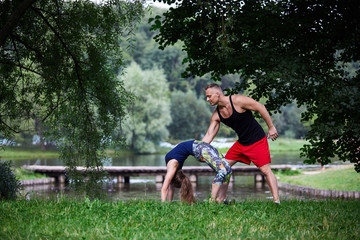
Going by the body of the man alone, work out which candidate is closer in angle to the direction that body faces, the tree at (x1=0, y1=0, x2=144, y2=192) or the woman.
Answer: the woman

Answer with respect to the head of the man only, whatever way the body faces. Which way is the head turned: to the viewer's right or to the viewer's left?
to the viewer's left

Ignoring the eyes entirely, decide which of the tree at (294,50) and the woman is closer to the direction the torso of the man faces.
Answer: the woman

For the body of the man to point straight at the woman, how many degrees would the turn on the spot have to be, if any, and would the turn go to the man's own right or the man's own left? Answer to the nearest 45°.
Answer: approximately 45° to the man's own right

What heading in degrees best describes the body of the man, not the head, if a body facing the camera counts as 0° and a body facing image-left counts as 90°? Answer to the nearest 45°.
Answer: approximately 45°

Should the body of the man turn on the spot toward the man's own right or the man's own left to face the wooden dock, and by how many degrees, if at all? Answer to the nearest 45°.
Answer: approximately 135° to the man's own right

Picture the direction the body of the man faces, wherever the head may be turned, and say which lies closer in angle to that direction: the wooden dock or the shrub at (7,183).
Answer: the shrub
